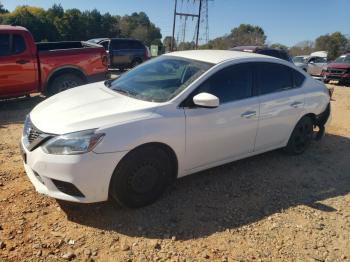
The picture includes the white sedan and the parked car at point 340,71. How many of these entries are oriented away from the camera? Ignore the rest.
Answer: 0

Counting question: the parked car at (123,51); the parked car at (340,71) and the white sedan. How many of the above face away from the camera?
0

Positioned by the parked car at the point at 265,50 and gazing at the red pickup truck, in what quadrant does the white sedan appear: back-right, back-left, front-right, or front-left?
front-left

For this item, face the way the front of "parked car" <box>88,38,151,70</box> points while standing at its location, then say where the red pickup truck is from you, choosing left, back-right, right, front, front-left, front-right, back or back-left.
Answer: left

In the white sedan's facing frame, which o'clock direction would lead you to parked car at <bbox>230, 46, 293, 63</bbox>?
The parked car is roughly at 5 o'clock from the white sedan.

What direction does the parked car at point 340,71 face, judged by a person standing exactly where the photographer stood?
facing the viewer and to the left of the viewer

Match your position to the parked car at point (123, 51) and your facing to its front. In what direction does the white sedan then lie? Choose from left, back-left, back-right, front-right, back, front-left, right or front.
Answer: left

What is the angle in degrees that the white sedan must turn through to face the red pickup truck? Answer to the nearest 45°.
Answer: approximately 90° to its right

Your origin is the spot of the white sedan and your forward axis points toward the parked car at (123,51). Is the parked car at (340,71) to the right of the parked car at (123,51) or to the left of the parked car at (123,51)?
right

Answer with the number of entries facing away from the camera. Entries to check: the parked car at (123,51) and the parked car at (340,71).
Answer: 0

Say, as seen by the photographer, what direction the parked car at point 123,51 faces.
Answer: facing to the left of the viewer
